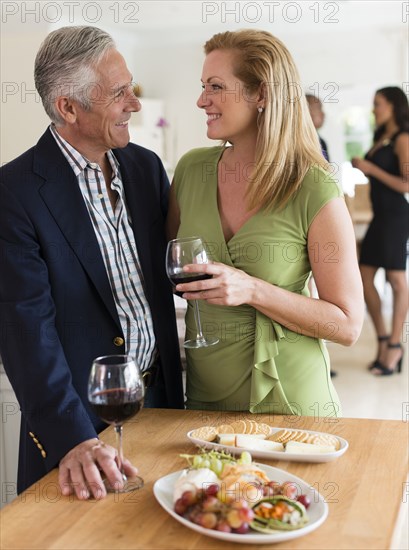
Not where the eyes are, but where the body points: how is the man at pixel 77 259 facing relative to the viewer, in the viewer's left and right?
facing the viewer and to the right of the viewer

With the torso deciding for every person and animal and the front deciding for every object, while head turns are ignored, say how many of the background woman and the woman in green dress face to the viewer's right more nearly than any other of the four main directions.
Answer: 0

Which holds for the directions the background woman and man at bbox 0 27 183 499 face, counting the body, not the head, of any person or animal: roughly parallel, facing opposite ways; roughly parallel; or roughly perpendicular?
roughly perpendicular

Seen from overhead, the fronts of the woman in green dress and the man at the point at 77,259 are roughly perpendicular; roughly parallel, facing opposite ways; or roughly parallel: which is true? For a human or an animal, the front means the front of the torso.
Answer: roughly perpendicular

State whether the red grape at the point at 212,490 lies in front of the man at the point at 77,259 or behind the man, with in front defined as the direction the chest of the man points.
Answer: in front

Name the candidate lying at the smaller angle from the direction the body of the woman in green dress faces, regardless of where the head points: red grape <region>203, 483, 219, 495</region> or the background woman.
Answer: the red grape

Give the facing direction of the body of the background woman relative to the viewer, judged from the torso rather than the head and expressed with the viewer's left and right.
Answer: facing the viewer and to the left of the viewer

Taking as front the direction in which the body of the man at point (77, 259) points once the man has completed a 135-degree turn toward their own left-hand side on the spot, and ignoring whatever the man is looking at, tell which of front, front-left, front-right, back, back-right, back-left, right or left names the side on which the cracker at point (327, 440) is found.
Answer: back-right

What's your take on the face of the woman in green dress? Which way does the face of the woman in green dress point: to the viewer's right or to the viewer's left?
to the viewer's left

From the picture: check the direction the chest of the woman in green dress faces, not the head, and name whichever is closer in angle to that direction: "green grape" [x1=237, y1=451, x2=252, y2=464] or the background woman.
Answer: the green grape

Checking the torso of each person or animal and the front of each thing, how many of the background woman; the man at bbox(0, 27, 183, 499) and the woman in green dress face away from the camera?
0

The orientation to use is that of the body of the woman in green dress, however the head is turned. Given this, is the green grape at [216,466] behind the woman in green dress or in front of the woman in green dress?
in front

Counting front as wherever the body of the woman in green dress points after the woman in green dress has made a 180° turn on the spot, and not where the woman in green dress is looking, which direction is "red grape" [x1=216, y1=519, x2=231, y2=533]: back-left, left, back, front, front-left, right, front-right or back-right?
back-right

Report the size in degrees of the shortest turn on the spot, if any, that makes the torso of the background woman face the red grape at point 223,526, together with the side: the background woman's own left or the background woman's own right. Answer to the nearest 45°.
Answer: approximately 45° to the background woman's own left

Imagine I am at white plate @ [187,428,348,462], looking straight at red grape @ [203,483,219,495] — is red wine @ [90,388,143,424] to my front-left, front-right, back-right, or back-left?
front-right

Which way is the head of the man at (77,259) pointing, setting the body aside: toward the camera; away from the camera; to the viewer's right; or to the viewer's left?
to the viewer's right
